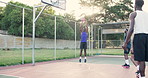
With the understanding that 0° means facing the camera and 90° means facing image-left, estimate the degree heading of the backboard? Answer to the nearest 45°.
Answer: approximately 315°
